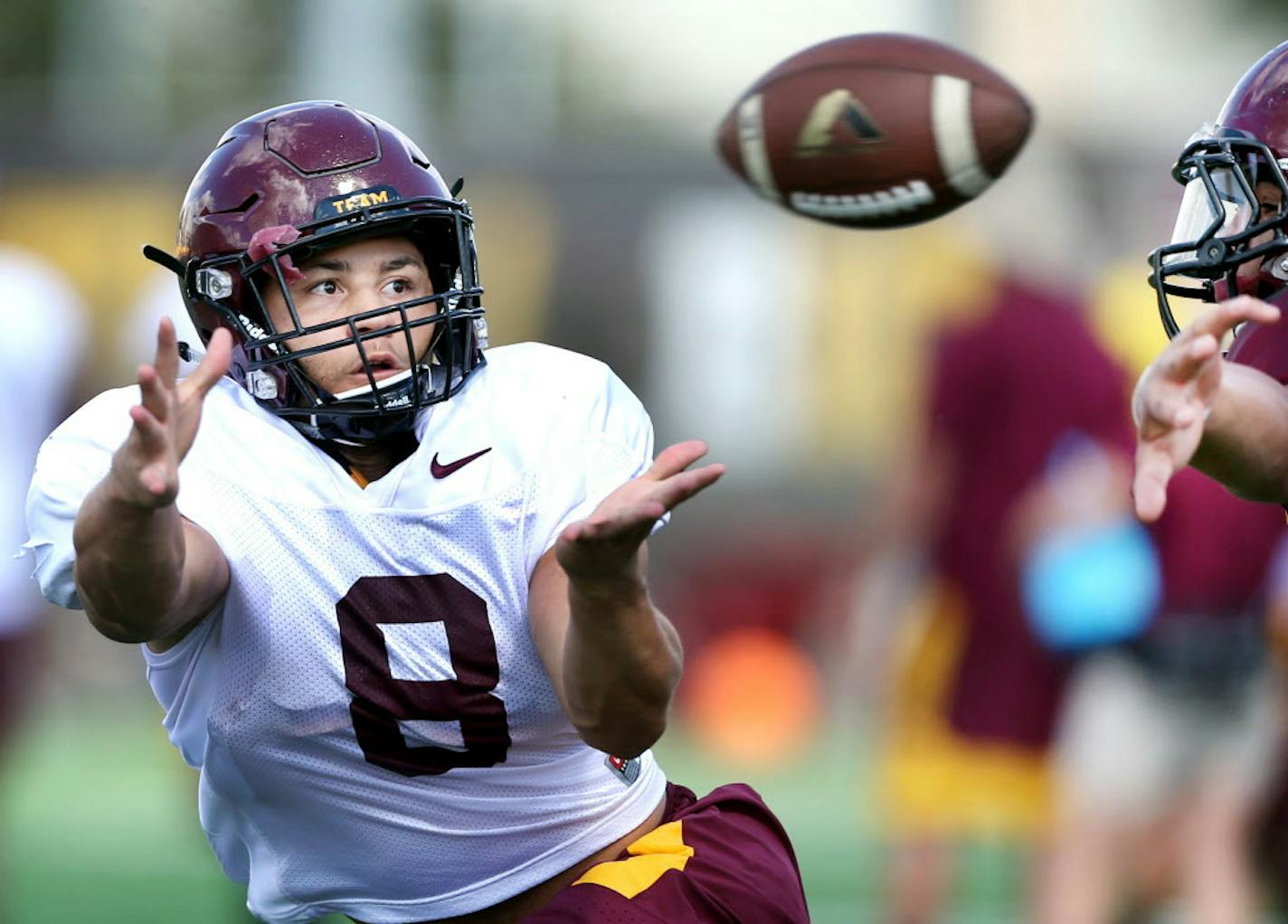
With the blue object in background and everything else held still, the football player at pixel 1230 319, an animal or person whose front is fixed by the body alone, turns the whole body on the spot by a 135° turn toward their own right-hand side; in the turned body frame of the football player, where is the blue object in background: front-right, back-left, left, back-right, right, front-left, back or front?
front-left

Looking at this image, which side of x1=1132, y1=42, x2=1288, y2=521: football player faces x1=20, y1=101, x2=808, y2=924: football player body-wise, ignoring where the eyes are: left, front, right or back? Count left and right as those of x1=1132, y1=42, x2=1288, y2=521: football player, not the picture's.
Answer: front

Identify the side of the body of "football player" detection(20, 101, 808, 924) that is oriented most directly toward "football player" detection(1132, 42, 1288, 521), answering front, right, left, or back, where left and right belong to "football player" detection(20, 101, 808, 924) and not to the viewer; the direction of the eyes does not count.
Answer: left

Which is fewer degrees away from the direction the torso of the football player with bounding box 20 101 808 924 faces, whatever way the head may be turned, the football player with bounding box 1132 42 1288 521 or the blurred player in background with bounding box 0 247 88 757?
the football player

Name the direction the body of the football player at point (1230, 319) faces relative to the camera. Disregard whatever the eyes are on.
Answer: to the viewer's left

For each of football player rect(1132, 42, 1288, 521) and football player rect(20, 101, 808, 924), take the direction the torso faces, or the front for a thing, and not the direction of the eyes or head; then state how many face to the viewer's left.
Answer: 1

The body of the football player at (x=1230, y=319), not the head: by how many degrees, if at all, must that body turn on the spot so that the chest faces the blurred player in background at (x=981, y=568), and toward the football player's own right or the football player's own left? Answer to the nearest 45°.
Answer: approximately 90° to the football player's own right

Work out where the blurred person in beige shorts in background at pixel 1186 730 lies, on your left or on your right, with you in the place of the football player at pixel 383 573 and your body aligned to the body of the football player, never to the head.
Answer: on your left

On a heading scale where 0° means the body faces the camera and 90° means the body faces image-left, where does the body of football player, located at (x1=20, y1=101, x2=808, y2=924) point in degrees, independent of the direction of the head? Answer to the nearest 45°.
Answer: approximately 0°

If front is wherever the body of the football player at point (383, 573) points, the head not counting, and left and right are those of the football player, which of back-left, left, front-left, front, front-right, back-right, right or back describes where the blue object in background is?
back-left

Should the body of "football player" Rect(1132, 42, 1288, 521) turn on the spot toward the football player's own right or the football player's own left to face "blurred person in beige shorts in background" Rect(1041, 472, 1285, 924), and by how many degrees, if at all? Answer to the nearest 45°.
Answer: approximately 90° to the football player's own right

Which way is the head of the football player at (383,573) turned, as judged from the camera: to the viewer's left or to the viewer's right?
to the viewer's right
